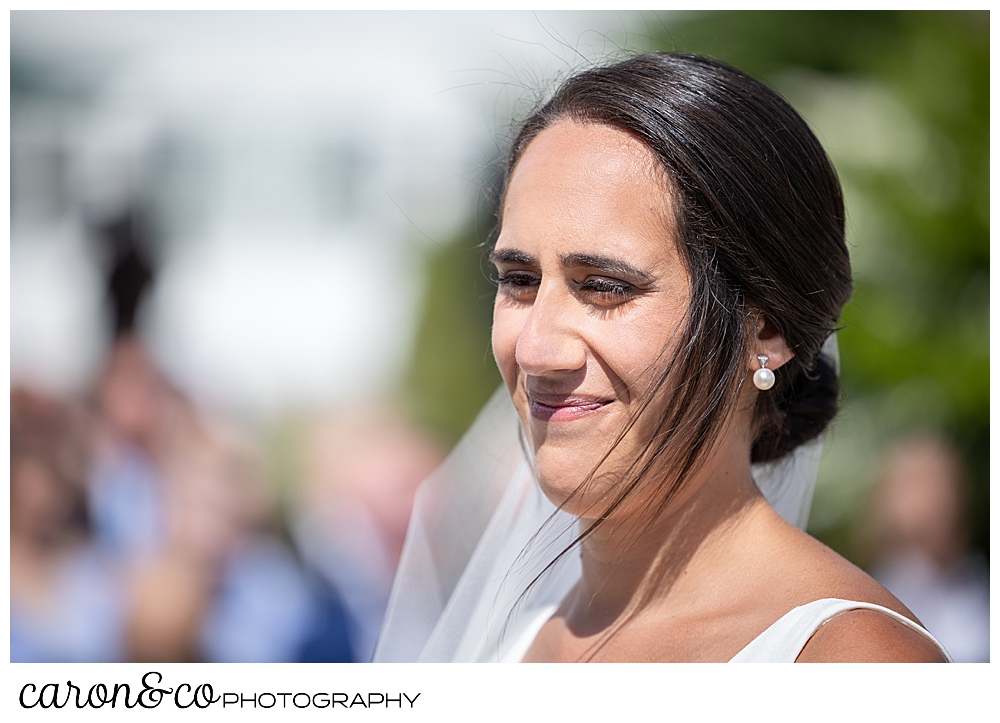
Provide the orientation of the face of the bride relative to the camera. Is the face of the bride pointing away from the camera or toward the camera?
toward the camera

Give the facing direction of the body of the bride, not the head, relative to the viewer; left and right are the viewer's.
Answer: facing the viewer and to the left of the viewer

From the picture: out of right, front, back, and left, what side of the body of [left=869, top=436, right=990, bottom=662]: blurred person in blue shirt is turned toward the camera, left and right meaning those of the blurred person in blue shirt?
front

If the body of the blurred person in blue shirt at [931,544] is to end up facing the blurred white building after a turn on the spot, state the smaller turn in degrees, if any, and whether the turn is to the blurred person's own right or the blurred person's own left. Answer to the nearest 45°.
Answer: approximately 90° to the blurred person's own right

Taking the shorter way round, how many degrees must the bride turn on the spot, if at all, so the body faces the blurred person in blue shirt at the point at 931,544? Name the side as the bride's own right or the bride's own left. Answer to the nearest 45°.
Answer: approximately 180°

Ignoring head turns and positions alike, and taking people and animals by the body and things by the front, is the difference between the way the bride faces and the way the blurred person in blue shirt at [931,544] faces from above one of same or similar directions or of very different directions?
same or similar directions

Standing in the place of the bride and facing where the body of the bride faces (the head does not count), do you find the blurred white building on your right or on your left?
on your right

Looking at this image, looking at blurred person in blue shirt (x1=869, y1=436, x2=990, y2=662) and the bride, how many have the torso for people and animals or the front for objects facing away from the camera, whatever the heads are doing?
0

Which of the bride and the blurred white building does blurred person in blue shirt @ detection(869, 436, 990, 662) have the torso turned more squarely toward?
the bride

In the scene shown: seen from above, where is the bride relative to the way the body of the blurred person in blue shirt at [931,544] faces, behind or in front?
in front

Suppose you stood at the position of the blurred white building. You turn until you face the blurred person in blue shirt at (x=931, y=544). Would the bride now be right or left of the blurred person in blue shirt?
right
